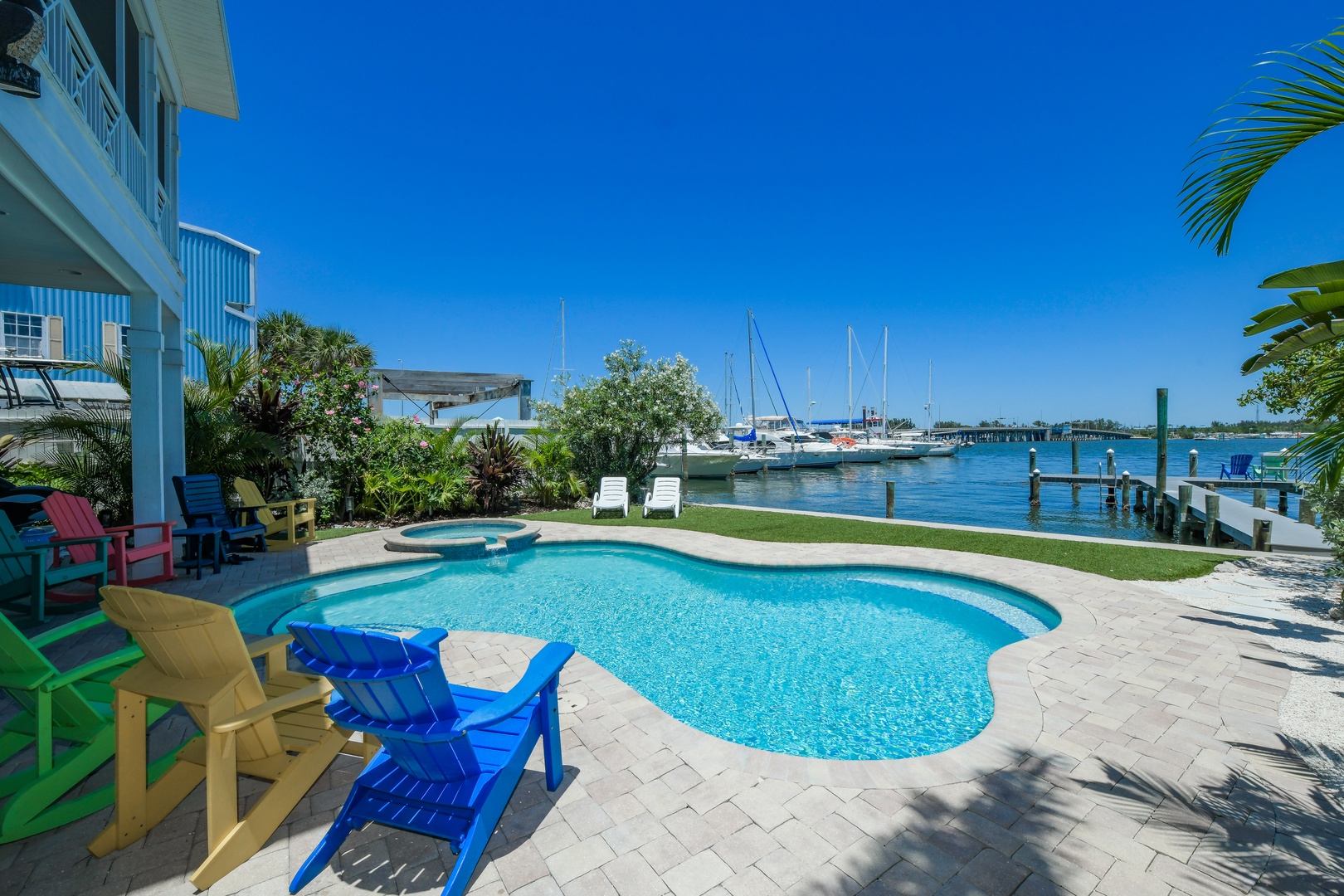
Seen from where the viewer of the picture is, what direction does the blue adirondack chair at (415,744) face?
facing away from the viewer and to the right of the viewer

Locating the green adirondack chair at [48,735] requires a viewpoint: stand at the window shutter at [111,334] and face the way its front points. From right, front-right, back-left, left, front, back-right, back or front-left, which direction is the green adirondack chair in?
front

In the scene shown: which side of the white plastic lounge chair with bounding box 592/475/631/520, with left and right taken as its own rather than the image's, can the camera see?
front

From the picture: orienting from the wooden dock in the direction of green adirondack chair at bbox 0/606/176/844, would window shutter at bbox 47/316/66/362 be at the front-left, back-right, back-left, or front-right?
front-right

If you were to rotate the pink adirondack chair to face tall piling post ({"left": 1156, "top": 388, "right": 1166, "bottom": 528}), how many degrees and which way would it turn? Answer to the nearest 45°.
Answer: approximately 45° to its left

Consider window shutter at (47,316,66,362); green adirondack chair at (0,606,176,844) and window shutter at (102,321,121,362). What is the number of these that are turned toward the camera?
2

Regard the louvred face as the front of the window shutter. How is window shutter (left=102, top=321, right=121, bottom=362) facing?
toward the camera

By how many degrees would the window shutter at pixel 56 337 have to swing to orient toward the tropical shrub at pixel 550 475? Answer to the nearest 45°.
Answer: approximately 45° to its left

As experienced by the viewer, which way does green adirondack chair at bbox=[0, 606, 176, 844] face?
facing away from the viewer and to the right of the viewer

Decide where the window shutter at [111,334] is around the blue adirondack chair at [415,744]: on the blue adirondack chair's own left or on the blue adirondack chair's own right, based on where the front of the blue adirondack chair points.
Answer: on the blue adirondack chair's own left

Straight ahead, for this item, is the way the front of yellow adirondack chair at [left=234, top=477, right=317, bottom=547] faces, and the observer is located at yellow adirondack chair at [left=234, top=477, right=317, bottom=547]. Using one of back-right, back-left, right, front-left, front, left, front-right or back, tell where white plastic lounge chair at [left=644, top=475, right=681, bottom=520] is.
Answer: front-left

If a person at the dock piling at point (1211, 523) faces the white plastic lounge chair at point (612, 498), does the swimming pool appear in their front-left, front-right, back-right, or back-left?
front-left

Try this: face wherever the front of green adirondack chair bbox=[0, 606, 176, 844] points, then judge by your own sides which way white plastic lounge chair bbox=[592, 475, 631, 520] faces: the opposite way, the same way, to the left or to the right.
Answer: the opposite way

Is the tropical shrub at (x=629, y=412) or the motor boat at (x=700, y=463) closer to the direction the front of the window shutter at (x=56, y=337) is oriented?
the tropical shrub

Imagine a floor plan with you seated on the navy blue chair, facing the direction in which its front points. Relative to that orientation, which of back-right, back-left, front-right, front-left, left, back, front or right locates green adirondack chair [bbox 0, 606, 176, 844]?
front-right
